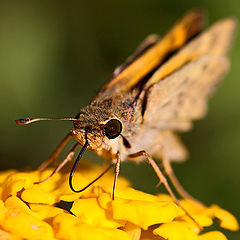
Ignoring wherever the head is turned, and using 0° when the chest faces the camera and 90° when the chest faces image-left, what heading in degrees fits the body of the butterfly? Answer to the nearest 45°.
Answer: approximately 45°
